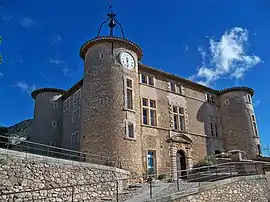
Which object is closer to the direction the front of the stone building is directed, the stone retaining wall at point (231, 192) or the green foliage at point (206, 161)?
the stone retaining wall

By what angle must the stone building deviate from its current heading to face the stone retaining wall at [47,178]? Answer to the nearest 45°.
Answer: approximately 90° to its right

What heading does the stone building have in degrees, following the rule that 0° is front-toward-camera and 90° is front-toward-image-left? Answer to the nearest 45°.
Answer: approximately 315°

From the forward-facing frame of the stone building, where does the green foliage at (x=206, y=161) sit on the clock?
The green foliage is roughly at 10 o'clock from the stone building.

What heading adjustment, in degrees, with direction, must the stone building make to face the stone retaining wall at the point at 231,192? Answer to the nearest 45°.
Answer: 0° — it already faces it
